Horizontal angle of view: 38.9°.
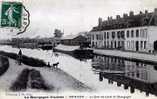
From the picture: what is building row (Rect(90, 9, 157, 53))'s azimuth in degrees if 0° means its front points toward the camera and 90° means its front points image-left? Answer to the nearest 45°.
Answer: approximately 45°
